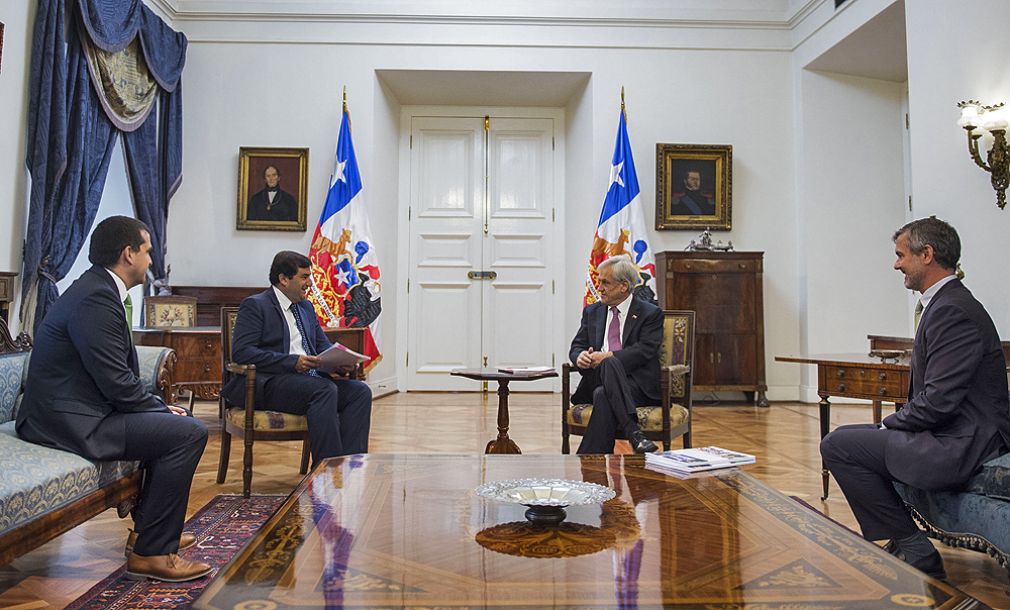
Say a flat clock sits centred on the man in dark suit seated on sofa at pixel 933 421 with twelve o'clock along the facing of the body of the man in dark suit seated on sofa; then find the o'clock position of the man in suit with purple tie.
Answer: The man in suit with purple tie is roughly at 1 o'clock from the man in dark suit seated on sofa.

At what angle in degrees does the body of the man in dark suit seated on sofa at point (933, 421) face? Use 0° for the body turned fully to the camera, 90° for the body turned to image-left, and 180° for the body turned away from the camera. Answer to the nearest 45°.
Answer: approximately 90°

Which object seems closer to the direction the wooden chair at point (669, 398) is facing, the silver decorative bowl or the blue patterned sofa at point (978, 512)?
the silver decorative bowl

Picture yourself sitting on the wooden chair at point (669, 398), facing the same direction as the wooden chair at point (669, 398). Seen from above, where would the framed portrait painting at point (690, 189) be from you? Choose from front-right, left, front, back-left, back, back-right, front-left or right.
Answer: back-right

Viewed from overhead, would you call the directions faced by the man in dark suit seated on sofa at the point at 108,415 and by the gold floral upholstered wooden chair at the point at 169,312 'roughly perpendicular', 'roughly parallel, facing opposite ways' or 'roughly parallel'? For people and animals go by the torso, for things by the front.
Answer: roughly perpendicular

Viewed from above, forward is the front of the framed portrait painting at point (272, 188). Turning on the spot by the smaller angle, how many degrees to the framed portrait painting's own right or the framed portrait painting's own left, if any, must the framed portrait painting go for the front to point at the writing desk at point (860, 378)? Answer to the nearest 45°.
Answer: approximately 45° to the framed portrait painting's own left

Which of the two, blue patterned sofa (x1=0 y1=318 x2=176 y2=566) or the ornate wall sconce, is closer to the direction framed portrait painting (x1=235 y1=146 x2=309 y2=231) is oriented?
the blue patterned sofa

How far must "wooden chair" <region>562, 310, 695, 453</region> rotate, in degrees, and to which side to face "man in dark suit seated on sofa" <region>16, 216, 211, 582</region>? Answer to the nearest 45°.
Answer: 0° — it already faces them

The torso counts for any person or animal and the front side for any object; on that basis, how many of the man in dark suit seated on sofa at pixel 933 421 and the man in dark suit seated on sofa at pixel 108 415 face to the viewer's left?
1

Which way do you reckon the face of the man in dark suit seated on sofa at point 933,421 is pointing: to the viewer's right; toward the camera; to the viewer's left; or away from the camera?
to the viewer's left

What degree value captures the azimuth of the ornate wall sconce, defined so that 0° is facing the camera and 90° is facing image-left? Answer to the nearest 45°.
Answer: approximately 90°

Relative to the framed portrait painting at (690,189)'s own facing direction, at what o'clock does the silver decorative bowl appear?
The silver decorative bowl is roughly at 12 o'clock from the framed portrait painting.

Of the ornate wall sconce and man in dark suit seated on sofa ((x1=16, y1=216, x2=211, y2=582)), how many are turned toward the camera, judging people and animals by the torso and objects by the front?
0

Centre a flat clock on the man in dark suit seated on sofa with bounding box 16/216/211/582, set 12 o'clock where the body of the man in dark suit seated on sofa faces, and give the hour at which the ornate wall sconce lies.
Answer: The ornate wall sconce is roughly at 12 o'clock from the man in dark suit seated on sofa.

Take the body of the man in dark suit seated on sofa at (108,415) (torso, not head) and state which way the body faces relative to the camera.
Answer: to the viewer's right

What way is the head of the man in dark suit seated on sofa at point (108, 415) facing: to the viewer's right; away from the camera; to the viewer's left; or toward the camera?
to the viewer's right

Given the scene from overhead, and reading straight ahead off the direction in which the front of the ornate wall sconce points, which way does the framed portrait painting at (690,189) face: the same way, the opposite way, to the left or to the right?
to the left
